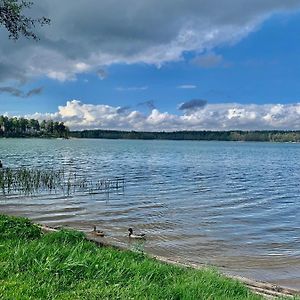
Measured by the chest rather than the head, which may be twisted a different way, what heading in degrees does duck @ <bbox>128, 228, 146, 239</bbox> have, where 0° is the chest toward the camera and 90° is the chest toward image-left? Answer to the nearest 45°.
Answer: approximately 90°
